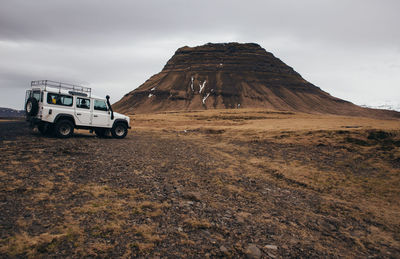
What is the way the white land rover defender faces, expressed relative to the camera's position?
facing away from the viewer and to the right of the viewer

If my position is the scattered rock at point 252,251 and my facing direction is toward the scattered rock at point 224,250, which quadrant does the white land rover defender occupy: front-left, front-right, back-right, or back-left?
front-right

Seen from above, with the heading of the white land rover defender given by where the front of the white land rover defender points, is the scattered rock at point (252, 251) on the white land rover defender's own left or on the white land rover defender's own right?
on the white land rover defender's own right

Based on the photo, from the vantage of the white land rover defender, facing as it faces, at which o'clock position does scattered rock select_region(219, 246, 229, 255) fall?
The scattered rock is roughly at 4 o'clock from the white land rover defender.
